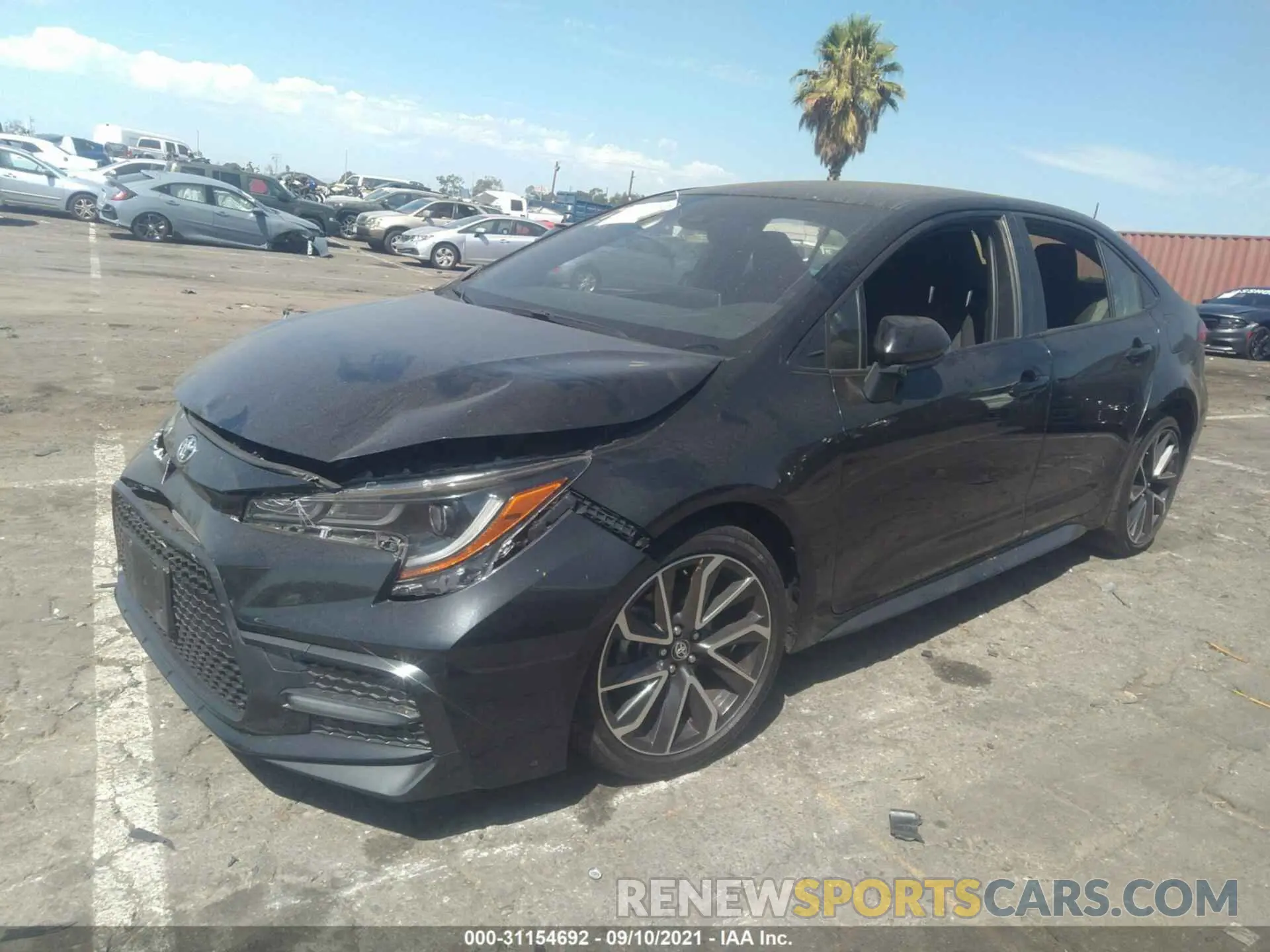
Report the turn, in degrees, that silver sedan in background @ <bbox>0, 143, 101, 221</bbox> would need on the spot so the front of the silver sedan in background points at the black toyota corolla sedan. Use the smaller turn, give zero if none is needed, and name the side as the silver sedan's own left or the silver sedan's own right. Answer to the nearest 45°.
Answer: approximately 90° to the silver sedan's own right

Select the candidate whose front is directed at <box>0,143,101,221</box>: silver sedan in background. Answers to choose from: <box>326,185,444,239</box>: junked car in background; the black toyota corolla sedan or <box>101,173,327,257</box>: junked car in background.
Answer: <box>326,185,444,239</box>: junked car in background

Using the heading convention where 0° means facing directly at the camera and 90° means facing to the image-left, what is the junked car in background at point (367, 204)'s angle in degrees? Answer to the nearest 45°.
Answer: approximately 45°

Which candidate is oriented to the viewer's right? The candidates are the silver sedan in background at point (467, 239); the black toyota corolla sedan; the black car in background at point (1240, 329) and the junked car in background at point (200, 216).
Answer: the junked car in background

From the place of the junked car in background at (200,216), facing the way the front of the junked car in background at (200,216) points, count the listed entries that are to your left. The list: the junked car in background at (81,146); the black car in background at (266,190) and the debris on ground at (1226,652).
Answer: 2

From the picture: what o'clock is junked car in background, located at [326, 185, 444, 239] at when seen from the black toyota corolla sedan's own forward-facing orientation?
The junked car in background is roughly at 4 o'clock from the black toyota corolla sedan.

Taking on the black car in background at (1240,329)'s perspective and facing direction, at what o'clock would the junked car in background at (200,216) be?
The junked car in background is roughly at 1 o'clock from the black car in background.

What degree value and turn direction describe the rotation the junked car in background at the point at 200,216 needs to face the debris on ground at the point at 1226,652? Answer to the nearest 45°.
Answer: approximately 90° to its right
